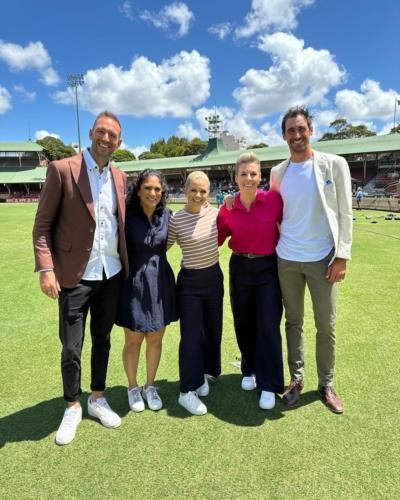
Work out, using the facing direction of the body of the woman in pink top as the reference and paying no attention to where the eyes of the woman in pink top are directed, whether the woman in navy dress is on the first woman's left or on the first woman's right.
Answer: on the first woman's right

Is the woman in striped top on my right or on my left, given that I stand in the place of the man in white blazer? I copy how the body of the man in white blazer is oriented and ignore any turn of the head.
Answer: on my right

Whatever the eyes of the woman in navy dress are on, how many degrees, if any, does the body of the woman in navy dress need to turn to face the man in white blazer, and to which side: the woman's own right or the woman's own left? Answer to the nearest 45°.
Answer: approximately 90° to the woman's own left

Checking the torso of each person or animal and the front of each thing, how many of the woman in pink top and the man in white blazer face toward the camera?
2

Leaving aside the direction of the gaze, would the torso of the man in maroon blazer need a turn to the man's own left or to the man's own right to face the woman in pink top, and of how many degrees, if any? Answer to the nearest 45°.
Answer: approximately 45° to the man's own left

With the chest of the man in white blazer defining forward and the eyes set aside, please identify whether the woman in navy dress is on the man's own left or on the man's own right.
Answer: on the man's own right

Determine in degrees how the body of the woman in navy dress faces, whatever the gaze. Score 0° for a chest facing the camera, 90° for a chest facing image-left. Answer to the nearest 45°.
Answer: approximately 0°

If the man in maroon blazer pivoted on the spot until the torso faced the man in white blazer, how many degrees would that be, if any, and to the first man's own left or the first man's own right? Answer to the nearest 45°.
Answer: approximately 45° to the first man's own left

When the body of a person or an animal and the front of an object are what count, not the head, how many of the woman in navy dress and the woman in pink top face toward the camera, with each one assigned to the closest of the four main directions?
2
